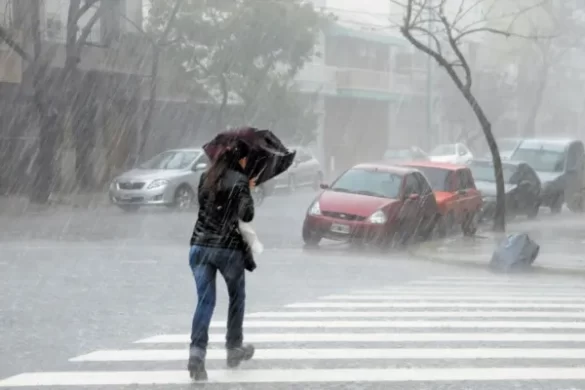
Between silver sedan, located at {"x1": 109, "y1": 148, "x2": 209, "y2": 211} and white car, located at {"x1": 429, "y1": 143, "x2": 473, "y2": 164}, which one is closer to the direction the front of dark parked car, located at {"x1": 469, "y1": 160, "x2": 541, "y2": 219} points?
the silver sedan

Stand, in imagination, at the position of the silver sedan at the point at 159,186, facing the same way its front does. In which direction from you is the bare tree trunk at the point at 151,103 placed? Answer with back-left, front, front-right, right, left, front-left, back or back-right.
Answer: back-right

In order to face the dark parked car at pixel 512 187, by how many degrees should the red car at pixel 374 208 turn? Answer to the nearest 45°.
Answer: approximately 180°

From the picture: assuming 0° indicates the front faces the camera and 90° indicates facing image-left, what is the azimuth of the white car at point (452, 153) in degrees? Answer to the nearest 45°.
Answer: approximately 45°

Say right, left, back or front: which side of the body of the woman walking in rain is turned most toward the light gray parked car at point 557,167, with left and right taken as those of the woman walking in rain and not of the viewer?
front

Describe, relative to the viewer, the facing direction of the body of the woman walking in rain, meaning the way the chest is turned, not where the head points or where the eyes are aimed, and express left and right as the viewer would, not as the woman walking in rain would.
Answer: facing away from the viewer and to the right of the viewer

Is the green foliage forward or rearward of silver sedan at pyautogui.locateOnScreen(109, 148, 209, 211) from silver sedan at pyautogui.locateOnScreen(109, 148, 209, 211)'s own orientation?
rearward

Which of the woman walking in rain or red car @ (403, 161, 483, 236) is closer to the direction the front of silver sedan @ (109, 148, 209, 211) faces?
the woman walking in rain

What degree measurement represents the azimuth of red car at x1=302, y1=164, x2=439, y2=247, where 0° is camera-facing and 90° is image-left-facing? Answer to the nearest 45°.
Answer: approximately 45°

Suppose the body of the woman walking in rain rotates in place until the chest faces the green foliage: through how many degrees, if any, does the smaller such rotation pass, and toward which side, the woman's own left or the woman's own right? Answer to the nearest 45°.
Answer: approximately 45° to the woman's own left
